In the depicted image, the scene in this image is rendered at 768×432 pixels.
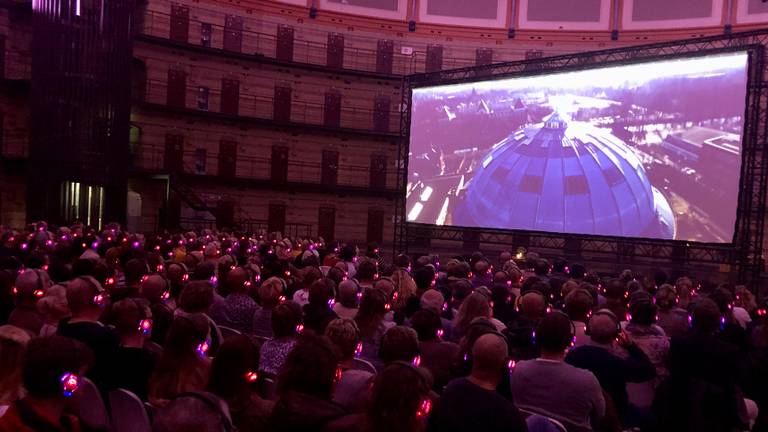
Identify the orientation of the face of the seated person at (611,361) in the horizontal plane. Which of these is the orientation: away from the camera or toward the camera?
away from the camera

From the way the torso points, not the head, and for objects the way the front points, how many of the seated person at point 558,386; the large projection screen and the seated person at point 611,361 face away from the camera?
2

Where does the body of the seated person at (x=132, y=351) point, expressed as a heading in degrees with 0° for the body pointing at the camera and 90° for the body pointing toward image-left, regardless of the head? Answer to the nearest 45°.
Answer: approximately 225°

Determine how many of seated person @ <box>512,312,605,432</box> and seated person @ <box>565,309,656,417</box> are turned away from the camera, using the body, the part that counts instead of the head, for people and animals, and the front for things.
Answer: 2

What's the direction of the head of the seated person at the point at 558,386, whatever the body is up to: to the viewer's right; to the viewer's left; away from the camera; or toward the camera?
away from the camera

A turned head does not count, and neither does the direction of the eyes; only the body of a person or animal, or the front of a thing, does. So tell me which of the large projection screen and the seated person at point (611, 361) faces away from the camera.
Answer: the seated person

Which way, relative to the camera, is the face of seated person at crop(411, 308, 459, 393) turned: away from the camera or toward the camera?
away from the camera

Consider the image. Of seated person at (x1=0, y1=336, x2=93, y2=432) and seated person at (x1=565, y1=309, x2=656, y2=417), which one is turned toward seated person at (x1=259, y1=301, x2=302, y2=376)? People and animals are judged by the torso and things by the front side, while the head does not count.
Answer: seated person at (x1=0, y1=336, x2=93, y2=432)

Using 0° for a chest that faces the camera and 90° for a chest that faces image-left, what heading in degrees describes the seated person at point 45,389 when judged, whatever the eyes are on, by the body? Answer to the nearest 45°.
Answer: approximately 225°

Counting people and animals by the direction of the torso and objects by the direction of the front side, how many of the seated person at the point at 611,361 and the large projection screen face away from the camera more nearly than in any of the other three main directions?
1

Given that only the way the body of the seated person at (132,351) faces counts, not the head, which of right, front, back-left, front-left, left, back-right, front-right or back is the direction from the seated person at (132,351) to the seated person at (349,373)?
right

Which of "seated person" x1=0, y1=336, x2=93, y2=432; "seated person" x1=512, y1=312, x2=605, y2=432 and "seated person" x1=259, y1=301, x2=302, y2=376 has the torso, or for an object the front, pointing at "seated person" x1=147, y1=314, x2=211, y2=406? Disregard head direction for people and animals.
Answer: "seated person" x1=0, y1=336, x2=93, y2=432

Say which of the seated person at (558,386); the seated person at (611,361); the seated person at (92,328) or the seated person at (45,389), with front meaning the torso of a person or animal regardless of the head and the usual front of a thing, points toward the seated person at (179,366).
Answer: the seated person at (45,389)

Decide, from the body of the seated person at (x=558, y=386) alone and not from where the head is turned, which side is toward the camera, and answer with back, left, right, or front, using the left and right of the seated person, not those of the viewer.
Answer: back
